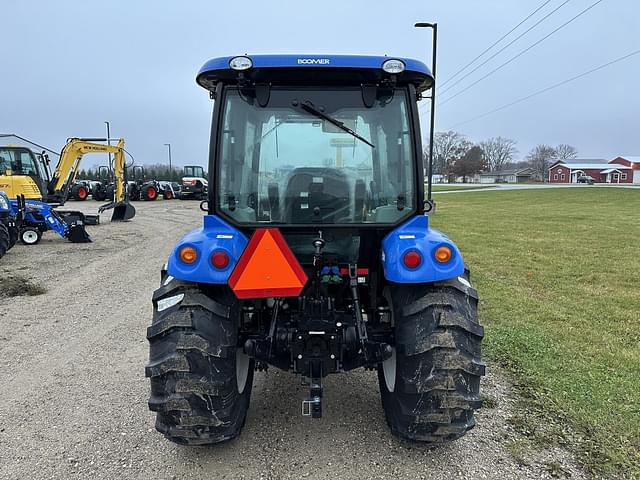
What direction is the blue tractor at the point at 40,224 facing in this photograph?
to the viewer's right

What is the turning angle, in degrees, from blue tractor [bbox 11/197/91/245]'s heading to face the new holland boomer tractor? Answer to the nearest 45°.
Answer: approximately 90° to its right

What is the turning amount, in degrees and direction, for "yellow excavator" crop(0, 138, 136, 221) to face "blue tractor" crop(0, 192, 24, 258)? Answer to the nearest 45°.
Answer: approximately 90° to its right

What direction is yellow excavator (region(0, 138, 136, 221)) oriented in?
to the viewer's right

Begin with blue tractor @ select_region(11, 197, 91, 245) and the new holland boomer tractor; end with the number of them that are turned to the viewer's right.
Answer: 1

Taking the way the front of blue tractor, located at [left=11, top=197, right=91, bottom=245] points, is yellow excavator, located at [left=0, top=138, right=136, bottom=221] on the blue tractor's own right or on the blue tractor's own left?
on the blue tractor's own left

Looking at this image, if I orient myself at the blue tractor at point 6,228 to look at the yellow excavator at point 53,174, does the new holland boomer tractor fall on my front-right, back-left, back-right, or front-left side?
back-right

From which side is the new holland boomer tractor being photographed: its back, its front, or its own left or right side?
back

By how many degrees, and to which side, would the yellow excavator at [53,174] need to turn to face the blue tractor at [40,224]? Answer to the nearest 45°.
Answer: approximately 90° to its right

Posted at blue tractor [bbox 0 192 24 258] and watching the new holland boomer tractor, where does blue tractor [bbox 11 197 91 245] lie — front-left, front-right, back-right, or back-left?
back-left
